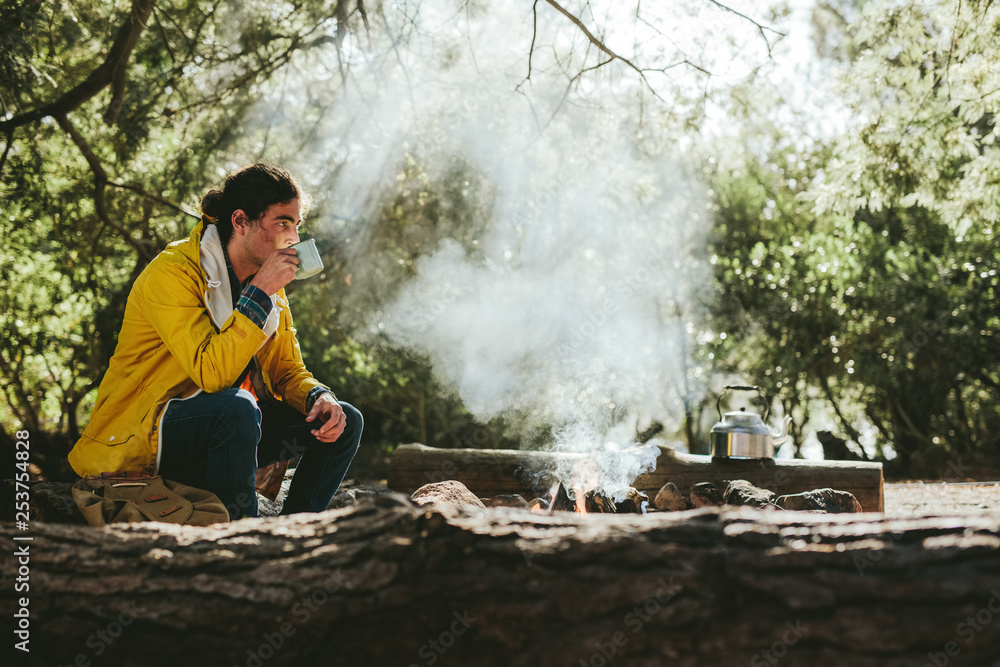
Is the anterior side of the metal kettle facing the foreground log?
no

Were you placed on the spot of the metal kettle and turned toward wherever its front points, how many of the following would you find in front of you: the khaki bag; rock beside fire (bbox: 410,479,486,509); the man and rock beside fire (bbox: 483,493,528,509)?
0

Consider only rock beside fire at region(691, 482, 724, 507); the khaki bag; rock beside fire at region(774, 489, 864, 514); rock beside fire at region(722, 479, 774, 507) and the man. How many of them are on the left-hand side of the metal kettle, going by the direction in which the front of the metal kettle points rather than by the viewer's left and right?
0

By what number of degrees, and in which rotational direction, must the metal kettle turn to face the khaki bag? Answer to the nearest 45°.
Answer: approximately 135° to its right

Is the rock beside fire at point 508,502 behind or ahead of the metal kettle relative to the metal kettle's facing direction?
behind

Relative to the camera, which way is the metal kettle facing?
to the viewer's right

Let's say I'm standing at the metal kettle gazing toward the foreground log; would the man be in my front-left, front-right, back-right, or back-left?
front-right

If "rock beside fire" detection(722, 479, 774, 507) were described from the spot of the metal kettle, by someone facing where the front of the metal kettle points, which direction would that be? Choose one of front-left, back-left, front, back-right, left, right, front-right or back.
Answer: right

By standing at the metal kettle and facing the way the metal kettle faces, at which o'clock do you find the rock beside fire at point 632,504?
The rock beside fire is roughly at 4 o'clock from the metal kettle.

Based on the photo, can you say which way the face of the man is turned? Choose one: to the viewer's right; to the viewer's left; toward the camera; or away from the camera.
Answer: to the viewer's right

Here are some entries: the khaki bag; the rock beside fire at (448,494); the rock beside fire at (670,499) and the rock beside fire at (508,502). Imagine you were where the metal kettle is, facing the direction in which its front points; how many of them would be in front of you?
0

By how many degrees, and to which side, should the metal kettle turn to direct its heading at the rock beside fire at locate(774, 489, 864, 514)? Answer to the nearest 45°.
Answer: approximately 45° to its right

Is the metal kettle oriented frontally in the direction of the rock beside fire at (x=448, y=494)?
no

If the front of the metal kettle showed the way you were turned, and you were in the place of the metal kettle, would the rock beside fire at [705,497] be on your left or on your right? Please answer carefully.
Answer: on your right

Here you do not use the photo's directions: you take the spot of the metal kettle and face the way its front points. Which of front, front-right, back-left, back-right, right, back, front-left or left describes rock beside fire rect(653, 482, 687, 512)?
back-right

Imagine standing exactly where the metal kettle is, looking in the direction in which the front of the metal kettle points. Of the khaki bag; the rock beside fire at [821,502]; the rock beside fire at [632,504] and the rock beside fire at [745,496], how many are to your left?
0
